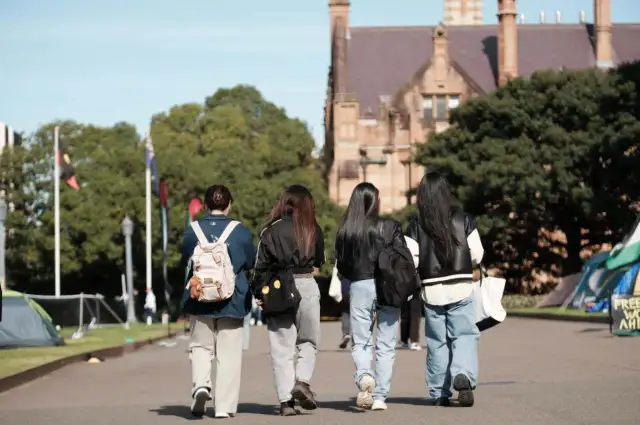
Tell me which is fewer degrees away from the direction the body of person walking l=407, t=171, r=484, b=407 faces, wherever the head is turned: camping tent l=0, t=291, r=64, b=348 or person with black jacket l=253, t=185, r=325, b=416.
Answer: the camping tent

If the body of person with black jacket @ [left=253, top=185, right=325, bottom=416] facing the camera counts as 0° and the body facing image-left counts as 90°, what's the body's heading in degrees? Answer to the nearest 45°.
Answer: approximately 180°

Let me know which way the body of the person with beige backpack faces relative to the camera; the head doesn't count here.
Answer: away from the camera
